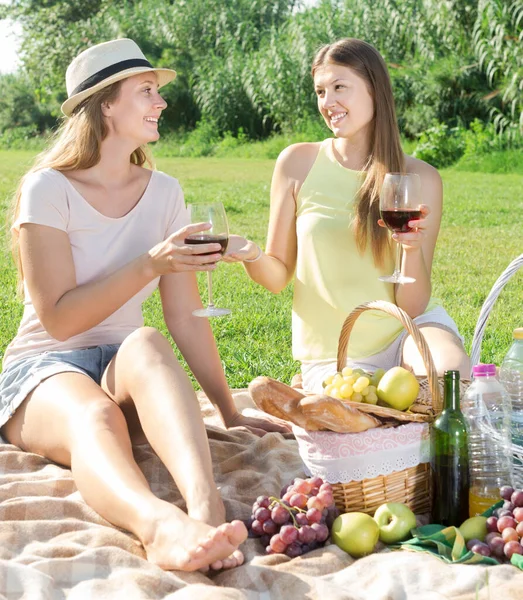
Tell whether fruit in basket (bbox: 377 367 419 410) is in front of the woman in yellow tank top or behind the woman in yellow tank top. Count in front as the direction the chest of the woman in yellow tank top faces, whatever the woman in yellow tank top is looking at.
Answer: in front

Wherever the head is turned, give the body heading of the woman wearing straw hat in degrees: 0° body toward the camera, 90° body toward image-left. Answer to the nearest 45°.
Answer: approximately 315°

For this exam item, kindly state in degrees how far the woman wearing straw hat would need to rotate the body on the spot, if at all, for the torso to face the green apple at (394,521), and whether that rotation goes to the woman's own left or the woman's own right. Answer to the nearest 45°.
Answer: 0° — they already face it

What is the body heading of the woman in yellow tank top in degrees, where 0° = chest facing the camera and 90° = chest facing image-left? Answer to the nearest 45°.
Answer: approximately 0°

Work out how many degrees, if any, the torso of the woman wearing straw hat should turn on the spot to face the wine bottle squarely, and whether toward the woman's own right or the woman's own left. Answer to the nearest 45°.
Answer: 0° — they already face it

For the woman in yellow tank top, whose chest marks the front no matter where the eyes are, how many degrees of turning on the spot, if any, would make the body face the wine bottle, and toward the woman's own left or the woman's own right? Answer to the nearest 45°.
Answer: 0° — they already face it

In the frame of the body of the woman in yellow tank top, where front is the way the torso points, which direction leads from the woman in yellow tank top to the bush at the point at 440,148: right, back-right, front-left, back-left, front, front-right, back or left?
back

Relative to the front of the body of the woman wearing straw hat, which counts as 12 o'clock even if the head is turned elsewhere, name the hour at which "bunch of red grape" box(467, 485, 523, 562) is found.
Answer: The bunch of red grape is roughly at 12 o'clock from the woman wearing straw hat.

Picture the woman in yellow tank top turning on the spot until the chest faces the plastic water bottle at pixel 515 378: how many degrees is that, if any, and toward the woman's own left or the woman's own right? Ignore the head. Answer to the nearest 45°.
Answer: approximately 45° to the woman's own left
